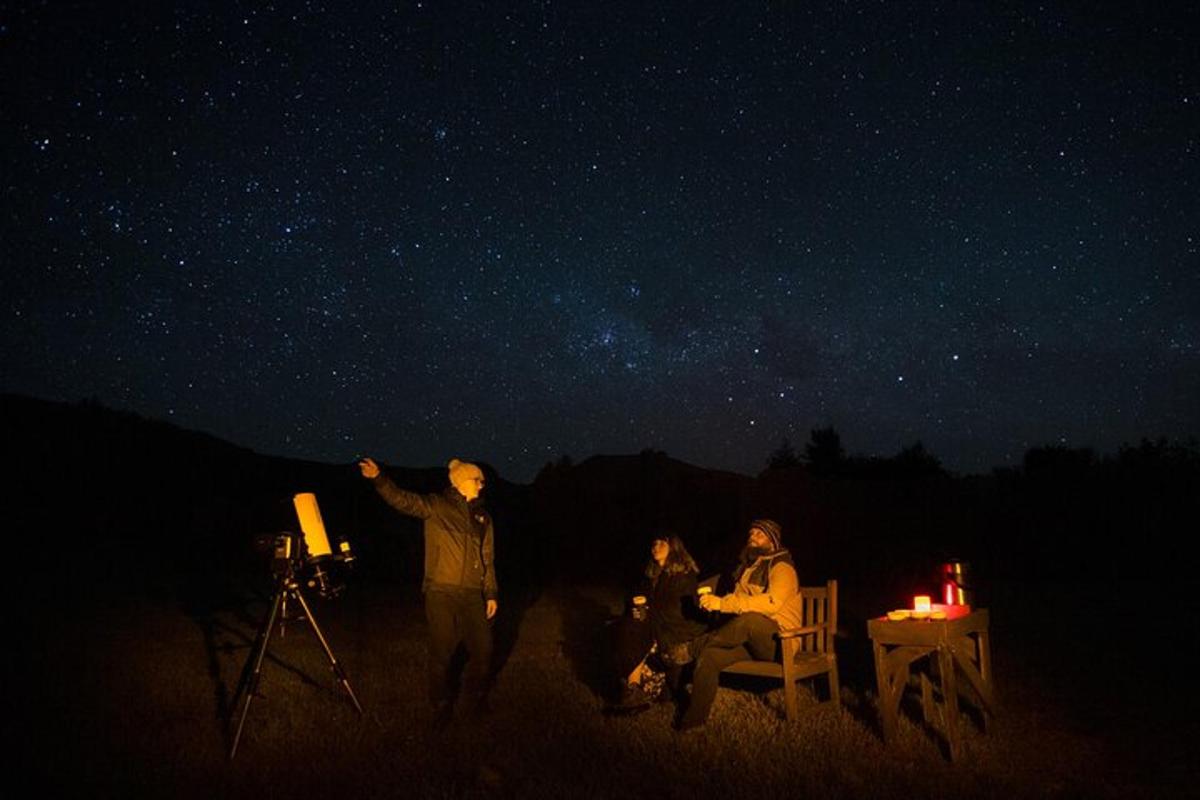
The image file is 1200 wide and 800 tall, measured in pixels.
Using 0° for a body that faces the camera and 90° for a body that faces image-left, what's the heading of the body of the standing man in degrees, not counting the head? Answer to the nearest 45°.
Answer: approximately 315°

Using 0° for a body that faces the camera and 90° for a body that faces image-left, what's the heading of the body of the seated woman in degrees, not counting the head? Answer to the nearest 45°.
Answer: approximately 45°

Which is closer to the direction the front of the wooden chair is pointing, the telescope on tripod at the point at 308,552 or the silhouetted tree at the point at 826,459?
the telescope on tripod

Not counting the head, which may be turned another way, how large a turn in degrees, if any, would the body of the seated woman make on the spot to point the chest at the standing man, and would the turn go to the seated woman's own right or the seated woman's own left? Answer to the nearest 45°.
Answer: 0° — they already face them

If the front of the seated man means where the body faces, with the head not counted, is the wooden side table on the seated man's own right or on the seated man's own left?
on the seated man's own left

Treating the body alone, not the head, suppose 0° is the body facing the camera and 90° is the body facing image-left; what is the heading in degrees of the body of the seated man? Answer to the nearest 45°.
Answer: approximately 45°

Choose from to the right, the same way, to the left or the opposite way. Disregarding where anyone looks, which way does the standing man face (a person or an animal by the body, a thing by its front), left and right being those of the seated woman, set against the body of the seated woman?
to the left

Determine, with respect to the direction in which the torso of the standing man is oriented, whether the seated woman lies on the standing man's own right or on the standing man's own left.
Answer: on the standing man's own left

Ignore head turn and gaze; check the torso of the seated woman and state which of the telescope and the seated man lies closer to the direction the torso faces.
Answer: the telescope

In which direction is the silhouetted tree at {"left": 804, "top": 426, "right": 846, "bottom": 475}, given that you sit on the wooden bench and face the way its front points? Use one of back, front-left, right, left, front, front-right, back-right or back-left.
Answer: back-right
